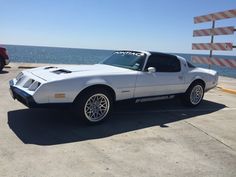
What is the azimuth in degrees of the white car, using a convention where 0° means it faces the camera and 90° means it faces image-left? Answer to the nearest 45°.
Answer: approximately 45°
